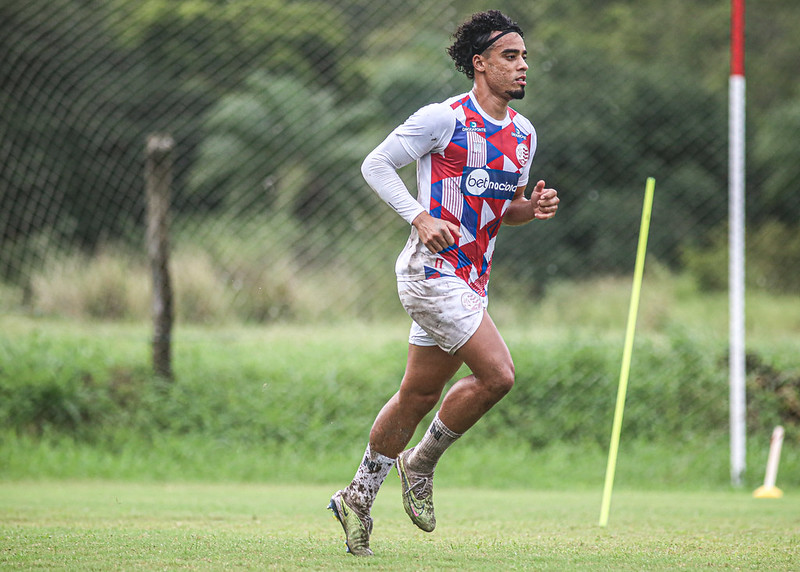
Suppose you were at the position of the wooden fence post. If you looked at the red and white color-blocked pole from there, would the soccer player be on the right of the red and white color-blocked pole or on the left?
right

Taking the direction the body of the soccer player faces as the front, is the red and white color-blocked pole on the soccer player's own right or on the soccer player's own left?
on the soccer player's own left

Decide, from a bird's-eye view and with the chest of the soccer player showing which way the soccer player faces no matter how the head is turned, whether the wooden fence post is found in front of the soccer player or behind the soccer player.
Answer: behind

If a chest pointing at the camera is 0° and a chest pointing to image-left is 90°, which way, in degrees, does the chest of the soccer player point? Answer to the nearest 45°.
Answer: approximately 315°

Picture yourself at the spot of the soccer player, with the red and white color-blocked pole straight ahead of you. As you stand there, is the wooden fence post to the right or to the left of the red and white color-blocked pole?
left
